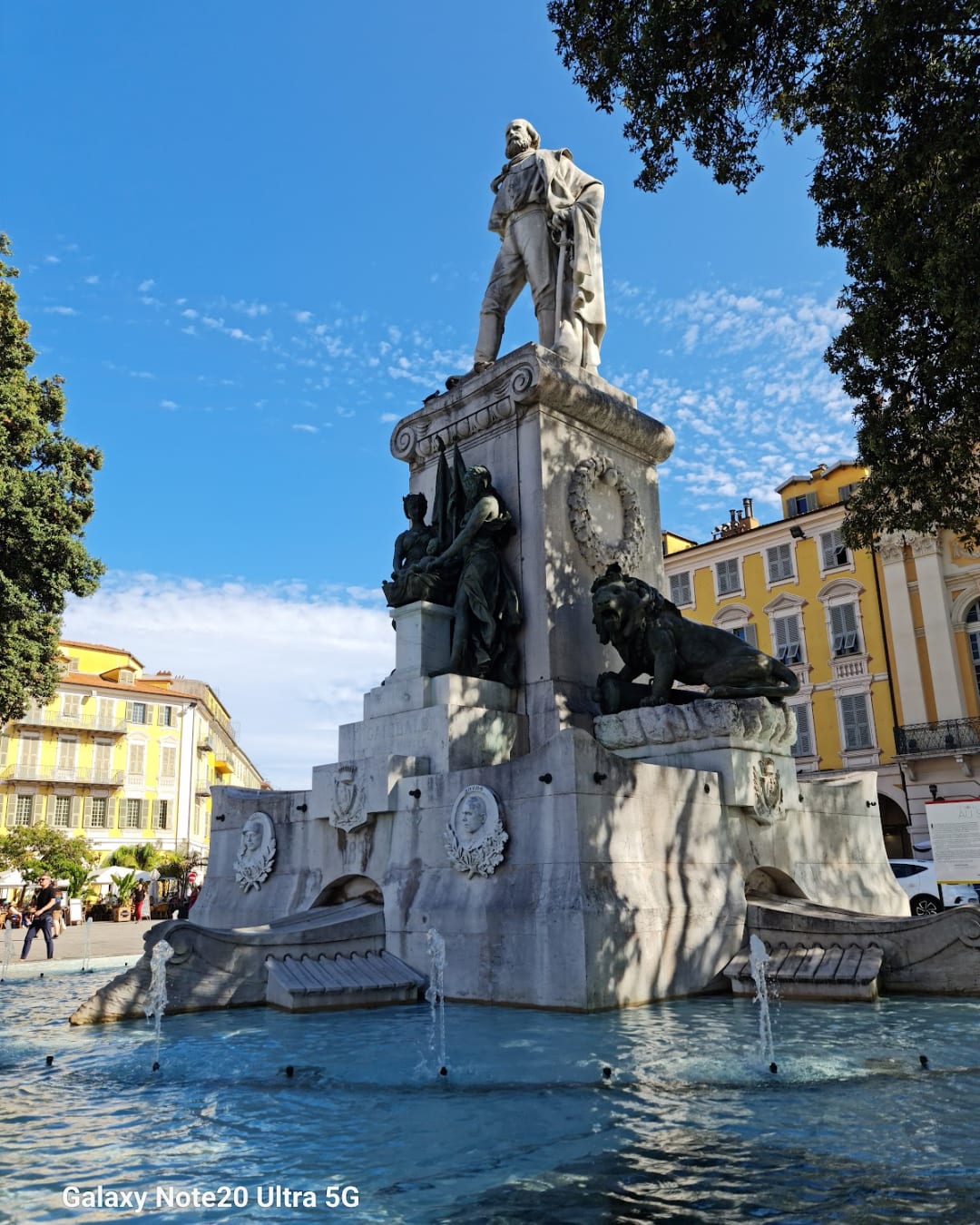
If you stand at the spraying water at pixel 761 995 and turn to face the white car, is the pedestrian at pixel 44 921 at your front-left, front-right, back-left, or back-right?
front-left

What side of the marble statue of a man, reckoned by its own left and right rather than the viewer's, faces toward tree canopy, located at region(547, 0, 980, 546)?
left

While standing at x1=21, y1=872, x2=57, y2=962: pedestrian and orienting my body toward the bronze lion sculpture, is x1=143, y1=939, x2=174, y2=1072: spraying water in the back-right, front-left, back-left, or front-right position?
front-right

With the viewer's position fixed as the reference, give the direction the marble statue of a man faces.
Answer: facing the viewer and to the left of the viewer

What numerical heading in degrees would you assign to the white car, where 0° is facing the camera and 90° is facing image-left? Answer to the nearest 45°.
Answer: approximately 90°

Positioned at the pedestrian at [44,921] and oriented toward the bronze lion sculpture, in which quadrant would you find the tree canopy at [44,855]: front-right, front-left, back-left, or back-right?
back-left

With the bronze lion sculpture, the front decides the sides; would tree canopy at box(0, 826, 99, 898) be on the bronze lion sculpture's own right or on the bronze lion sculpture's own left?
on the bronze lion sculpture's own right

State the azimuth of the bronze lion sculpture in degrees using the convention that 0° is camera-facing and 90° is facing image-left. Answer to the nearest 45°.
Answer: approximately 45°

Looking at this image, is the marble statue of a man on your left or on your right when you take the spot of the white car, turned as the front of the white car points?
on your left

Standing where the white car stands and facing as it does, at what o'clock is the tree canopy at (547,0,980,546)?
The tree canopy is roughly at 9 o'clock from the white car.
